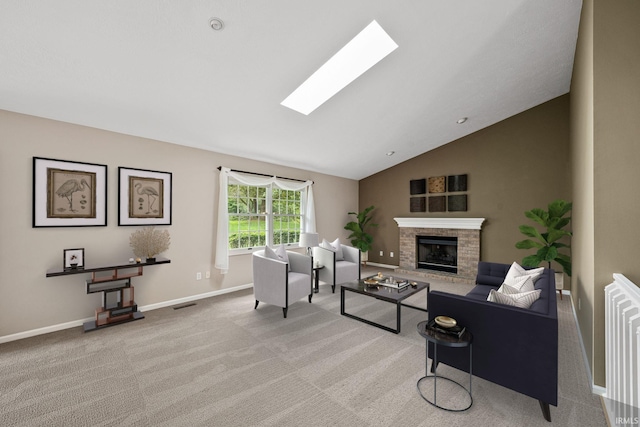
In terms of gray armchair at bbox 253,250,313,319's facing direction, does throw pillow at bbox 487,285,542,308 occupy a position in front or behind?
in front

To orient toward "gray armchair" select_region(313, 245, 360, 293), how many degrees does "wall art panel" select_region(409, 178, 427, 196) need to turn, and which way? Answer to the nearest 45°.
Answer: approximately 45° to its right

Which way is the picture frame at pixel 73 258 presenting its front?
toward the camera

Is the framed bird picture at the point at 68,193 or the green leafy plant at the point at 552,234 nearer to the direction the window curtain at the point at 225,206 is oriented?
the green leafy plant

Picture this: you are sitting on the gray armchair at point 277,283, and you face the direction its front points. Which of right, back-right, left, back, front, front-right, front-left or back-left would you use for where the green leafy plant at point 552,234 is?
front-left

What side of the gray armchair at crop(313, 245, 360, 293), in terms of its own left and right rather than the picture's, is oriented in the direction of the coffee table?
front

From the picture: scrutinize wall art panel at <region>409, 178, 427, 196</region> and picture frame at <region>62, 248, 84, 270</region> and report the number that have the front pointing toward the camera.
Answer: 2

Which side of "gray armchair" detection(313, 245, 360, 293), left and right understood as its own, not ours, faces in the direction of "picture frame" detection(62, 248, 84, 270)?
right

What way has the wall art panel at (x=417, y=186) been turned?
toward the camera

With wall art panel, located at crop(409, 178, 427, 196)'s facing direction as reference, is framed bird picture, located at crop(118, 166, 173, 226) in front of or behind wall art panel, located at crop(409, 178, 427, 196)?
in front

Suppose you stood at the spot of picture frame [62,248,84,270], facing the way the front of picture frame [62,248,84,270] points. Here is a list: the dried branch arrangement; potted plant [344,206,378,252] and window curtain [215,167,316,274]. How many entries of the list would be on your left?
3

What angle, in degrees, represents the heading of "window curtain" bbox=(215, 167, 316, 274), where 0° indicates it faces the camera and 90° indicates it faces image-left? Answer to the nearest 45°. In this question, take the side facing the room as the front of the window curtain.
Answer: approximately 315°

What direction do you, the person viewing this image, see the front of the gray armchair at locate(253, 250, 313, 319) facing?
facing the viewer and to the right of the viewer

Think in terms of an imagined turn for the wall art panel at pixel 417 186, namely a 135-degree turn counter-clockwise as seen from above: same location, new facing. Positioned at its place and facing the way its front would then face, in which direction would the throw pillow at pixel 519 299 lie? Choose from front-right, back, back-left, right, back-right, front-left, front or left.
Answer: back-right

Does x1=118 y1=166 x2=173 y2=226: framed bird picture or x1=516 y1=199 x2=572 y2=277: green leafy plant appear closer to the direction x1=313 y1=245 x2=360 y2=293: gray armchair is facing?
the green leafy plant

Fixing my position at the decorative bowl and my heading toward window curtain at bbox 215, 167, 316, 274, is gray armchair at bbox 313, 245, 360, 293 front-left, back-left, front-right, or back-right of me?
front-right
